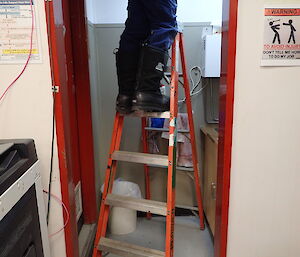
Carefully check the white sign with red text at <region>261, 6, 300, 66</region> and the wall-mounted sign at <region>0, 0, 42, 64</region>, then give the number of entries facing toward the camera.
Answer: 2

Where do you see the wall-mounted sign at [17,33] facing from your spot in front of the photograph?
facing the viewer

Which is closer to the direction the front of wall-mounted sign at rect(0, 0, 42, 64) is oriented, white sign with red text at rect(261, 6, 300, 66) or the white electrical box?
the white sign with red text

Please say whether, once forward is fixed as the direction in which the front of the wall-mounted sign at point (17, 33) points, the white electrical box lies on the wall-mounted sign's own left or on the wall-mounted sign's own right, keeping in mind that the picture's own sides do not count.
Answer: on the wall-mounted sign's own left

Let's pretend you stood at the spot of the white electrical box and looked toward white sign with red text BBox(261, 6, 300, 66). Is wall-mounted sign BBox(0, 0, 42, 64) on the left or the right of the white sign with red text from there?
right

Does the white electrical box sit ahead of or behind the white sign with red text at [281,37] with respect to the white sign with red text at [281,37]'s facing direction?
behind

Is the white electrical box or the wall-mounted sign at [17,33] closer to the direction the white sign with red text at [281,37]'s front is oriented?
the wall-mounted sign

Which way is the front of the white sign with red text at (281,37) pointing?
toward the camera

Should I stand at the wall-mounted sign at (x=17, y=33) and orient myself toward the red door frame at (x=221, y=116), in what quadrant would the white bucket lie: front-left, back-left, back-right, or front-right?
front-left
